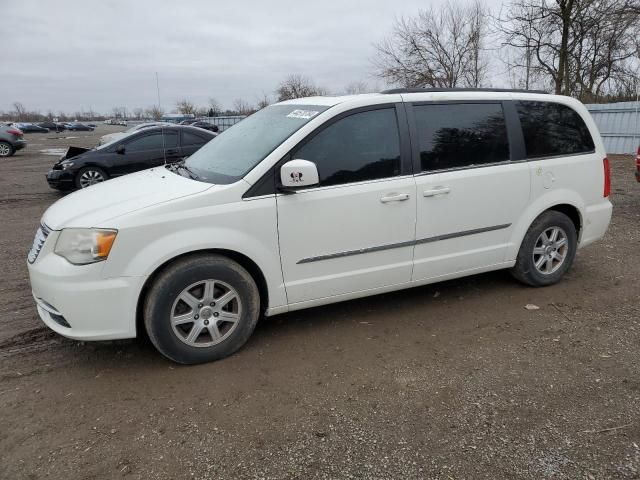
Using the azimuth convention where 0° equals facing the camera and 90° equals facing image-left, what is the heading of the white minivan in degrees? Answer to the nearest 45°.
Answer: approximately 45°

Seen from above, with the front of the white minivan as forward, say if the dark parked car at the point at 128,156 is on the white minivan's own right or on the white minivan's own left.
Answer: on the white minivan's own right

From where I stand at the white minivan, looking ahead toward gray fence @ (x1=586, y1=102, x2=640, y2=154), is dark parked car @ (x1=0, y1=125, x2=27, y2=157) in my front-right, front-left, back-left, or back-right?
front-left

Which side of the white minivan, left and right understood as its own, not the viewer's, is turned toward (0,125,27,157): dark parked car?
right

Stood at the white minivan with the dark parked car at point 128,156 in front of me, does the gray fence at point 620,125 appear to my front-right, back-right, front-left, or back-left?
front-right

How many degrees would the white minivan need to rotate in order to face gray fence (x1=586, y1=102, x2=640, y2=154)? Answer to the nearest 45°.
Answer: approximately 180°

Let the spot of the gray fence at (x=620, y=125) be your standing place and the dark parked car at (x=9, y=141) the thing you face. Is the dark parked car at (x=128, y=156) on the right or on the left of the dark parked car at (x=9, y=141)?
left
